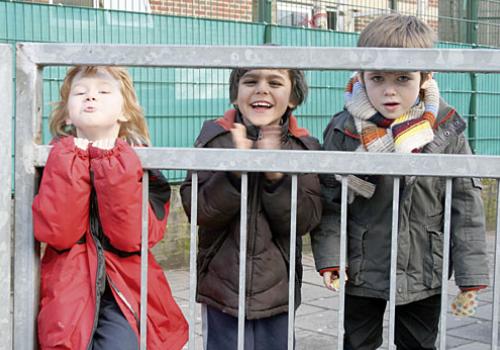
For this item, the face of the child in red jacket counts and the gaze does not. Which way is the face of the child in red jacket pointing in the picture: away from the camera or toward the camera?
toward the camera

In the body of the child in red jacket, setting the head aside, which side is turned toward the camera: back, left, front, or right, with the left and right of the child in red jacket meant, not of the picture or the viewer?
front
